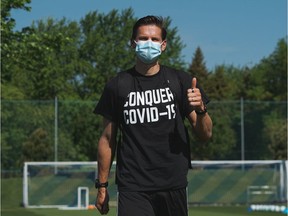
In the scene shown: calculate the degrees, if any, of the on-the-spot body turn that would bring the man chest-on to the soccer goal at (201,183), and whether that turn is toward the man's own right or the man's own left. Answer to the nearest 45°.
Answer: approximately 180°

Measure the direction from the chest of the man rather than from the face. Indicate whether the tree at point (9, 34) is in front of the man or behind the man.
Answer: behind

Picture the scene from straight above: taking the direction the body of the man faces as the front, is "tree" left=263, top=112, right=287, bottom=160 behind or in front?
behind

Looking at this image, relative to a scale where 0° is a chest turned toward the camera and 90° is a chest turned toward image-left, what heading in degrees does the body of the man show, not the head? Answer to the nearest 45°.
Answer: approximately 0°

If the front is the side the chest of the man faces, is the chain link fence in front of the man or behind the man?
behind
